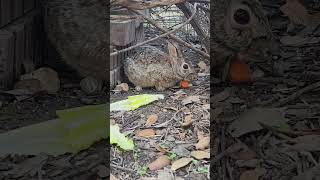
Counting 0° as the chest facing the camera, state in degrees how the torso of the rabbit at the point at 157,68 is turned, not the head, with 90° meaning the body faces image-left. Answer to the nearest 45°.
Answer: approximately 270°

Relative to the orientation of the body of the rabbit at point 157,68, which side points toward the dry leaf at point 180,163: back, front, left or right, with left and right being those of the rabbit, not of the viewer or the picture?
right

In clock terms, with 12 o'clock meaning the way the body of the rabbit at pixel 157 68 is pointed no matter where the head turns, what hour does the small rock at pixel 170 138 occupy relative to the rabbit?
The small rock is roughly at 3 o'clock from the rabbit.

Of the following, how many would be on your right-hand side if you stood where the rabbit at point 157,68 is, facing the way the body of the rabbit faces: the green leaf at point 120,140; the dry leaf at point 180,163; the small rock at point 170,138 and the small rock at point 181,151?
4

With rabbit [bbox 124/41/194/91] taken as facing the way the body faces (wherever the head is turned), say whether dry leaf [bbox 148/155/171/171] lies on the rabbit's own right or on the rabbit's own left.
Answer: on the rabbit's own right

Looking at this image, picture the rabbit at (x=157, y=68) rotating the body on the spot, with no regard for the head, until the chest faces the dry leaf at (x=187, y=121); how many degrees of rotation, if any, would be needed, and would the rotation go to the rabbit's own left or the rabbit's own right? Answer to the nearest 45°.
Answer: approximately 90° to the rabbit's own right
